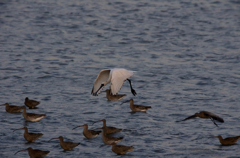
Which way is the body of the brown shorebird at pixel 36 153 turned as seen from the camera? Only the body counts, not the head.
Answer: to the viewer's left

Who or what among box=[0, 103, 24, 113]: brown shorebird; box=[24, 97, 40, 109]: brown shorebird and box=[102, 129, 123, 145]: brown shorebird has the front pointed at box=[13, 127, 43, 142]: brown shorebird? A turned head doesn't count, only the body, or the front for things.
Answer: box=[102, 129, 123, 145]: brown shorebird

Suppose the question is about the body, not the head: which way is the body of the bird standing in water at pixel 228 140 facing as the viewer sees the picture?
to the viewer's left

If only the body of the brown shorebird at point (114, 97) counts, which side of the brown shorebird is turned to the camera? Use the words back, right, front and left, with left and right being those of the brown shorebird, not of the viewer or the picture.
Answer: left
